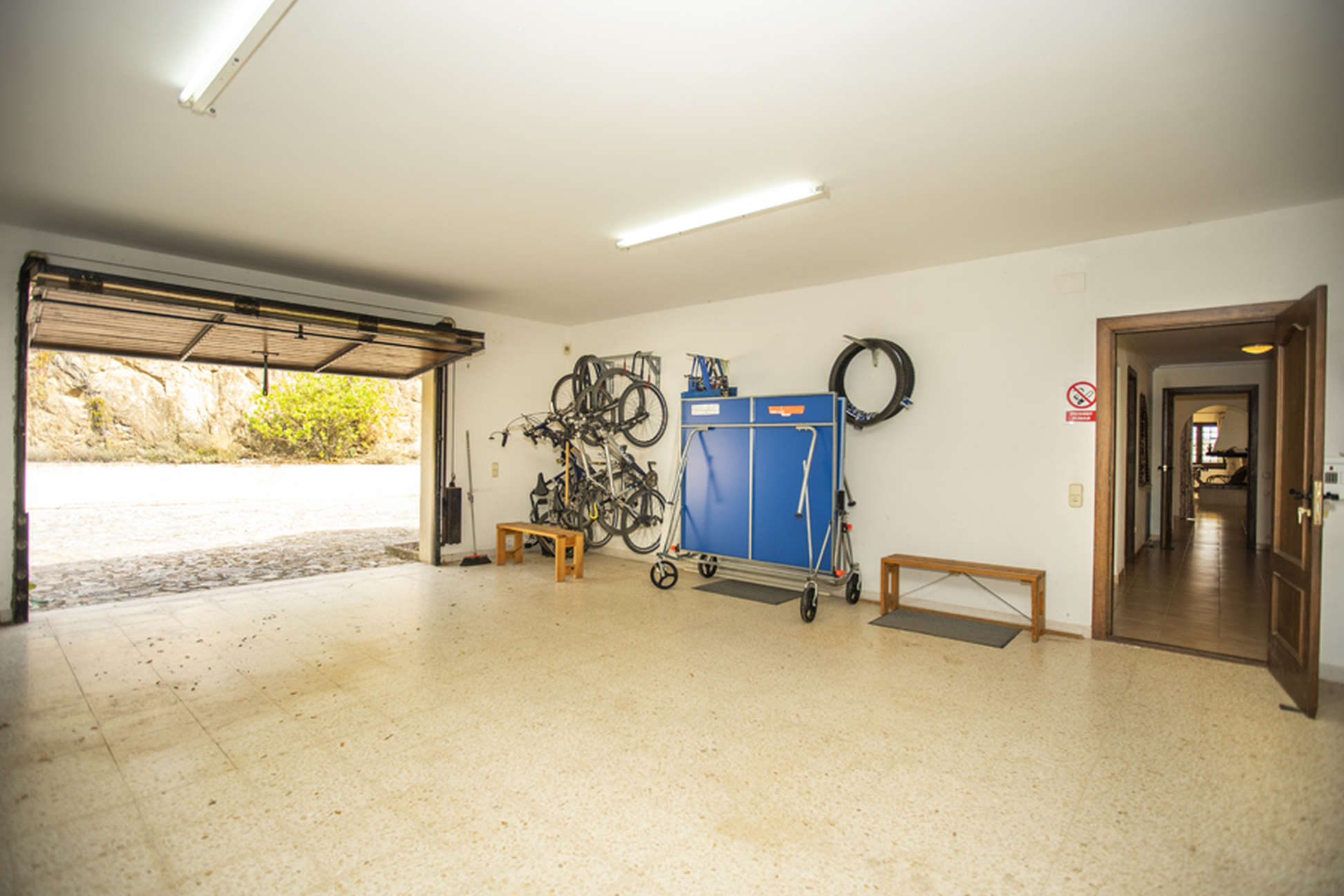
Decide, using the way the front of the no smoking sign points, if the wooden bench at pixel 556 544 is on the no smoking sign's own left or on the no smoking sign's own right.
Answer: on the no smoking sign's own right

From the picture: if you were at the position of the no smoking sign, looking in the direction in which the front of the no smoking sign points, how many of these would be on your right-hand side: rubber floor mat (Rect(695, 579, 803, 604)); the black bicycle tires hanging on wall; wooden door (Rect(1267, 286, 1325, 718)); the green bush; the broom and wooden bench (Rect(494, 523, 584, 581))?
5

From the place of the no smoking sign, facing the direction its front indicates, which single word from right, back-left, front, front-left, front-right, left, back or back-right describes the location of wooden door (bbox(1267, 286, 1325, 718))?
front-left

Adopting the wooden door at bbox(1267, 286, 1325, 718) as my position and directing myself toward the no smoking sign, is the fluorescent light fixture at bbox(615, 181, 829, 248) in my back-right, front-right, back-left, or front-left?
front-left

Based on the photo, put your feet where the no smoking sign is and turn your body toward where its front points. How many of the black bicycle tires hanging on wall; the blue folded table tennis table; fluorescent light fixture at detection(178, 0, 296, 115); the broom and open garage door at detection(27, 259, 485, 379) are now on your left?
0

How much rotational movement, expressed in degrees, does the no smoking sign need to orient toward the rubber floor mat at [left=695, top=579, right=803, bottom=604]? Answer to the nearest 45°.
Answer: approximately 90° to its right

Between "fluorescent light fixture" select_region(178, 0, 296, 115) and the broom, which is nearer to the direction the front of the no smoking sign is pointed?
the fluorescent light fixture

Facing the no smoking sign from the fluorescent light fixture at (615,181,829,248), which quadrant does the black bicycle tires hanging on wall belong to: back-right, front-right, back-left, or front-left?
front-left

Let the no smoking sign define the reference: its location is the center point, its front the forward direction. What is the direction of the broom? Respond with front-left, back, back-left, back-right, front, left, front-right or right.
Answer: right

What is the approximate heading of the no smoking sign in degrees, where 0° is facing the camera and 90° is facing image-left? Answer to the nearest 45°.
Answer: approximately 0°

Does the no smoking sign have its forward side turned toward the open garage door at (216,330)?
no

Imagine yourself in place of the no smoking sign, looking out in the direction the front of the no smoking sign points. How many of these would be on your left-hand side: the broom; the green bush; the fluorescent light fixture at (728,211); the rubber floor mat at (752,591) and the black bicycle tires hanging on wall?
0

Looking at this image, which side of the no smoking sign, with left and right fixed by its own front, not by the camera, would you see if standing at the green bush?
right

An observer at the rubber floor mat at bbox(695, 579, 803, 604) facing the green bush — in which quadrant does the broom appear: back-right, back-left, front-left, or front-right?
front-left

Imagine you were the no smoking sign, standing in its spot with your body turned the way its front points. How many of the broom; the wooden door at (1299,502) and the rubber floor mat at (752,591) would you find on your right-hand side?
2

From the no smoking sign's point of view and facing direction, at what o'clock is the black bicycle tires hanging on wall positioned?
The black bicycle tires hanging on wall is roughly at 3 o'clock from the no smoking sign.

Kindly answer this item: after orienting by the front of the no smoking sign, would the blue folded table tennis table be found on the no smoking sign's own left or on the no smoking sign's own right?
on the no smoking sign's own right

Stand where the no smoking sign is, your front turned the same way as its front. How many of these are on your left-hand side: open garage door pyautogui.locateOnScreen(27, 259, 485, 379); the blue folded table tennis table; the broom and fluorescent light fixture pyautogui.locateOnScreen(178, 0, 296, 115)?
0

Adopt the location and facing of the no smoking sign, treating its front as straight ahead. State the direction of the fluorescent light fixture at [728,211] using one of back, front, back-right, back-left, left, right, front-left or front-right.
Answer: front-right
